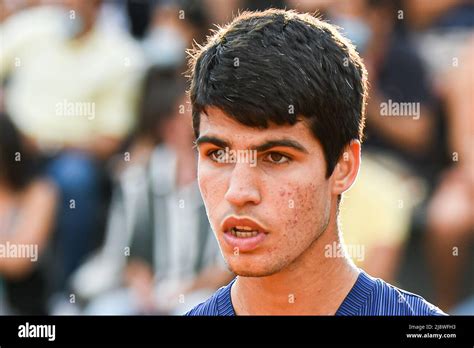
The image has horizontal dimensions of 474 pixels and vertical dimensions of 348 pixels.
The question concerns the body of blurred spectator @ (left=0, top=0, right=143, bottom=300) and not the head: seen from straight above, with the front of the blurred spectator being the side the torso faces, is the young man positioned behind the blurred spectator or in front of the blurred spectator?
in front

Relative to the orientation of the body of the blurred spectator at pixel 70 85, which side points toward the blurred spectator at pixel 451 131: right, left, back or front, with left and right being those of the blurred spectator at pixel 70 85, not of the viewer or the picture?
left

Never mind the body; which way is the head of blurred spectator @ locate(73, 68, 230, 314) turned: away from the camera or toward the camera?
toward the camera

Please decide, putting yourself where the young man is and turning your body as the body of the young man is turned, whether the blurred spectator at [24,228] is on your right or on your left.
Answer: on your right

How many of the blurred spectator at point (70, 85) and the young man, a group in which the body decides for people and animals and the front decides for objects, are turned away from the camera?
0

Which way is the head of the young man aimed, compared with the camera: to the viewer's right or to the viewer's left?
to the viewer's left

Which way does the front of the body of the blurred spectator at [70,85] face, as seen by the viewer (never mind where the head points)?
toward the camera

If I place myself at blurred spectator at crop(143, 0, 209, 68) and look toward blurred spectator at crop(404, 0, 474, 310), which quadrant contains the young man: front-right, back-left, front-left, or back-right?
front-right

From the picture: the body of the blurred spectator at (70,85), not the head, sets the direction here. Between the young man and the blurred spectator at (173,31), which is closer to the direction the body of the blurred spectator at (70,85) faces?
the young man

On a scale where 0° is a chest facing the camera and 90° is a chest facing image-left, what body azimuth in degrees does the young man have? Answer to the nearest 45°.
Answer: approximately 45°
